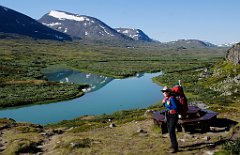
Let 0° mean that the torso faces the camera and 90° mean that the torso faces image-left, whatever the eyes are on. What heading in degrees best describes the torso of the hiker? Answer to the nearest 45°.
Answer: approximately 45°
